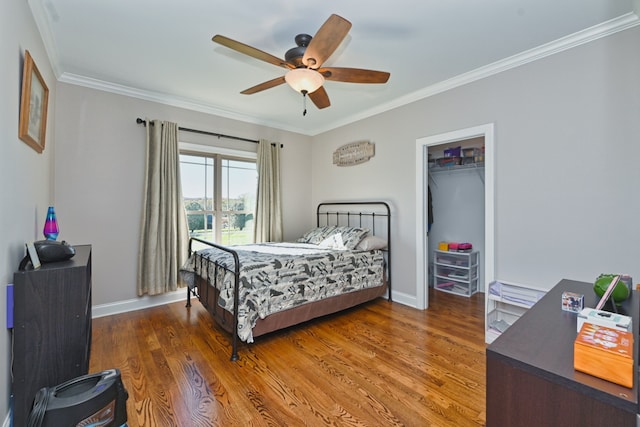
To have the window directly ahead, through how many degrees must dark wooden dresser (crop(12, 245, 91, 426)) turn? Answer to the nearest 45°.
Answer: approximately 45° to its left

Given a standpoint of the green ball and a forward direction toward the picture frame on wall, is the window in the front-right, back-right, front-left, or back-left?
front-right

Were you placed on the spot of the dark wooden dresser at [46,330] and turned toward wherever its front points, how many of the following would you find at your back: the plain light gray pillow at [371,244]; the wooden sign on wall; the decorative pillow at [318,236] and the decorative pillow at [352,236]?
0

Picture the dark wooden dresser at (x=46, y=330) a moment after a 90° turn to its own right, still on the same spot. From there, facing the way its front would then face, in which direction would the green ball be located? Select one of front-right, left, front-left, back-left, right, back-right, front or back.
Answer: front-left

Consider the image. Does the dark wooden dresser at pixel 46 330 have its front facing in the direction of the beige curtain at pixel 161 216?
no

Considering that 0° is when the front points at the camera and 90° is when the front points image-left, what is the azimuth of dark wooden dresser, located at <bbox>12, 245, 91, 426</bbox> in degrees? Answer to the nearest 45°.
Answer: approximately 270°

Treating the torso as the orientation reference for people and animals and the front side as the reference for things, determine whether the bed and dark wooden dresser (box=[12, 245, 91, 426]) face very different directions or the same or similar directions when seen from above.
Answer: very different directions

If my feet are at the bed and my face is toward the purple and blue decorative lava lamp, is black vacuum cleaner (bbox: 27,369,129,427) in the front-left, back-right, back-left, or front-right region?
front-left

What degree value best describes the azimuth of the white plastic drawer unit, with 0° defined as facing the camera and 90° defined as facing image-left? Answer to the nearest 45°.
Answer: approximately 45°
